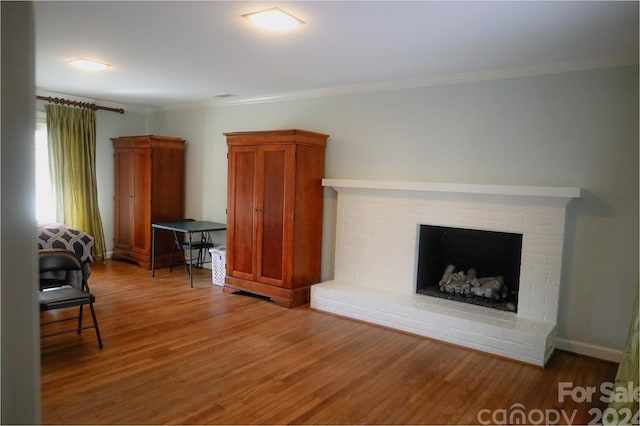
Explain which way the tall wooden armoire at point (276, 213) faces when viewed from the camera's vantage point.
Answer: facing the viewer and to the left of the viewer

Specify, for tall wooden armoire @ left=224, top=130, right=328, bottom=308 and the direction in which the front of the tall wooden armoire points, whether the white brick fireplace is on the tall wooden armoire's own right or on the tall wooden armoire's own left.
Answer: on the tall wooden armoire's own left

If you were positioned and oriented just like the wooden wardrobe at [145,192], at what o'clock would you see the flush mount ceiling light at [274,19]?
The flush mount ceiling light is roughly at 10 o'clock from the wooden wardrobe.

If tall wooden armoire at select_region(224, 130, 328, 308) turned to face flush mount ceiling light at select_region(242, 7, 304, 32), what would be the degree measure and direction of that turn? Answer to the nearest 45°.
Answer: approximately 45° to its left

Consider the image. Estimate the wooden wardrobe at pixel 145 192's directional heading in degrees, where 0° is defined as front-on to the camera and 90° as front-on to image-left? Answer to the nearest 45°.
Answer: approximately 45°

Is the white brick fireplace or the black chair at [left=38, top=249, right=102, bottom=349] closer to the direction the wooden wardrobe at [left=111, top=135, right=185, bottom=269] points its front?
the black chair

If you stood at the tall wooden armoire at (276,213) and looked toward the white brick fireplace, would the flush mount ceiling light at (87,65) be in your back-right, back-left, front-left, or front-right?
back-right

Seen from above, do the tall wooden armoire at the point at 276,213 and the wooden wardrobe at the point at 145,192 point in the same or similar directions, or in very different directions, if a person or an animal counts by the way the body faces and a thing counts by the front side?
same or similar directions

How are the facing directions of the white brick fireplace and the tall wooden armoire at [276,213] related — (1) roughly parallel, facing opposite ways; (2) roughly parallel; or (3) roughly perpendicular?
roughly parallel

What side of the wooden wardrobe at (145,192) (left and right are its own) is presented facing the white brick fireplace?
left

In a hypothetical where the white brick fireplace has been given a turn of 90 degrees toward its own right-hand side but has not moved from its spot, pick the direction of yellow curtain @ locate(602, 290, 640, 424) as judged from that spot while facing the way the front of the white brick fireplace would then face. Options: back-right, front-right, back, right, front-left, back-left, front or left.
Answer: back

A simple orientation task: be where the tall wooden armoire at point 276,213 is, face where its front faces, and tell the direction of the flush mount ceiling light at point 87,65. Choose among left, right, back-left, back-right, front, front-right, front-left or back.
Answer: front-right

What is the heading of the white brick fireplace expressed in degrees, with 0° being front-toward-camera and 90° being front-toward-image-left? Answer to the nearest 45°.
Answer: approximately 45°

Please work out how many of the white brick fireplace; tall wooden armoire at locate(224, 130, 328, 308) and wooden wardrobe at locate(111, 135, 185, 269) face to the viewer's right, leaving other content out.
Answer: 0
